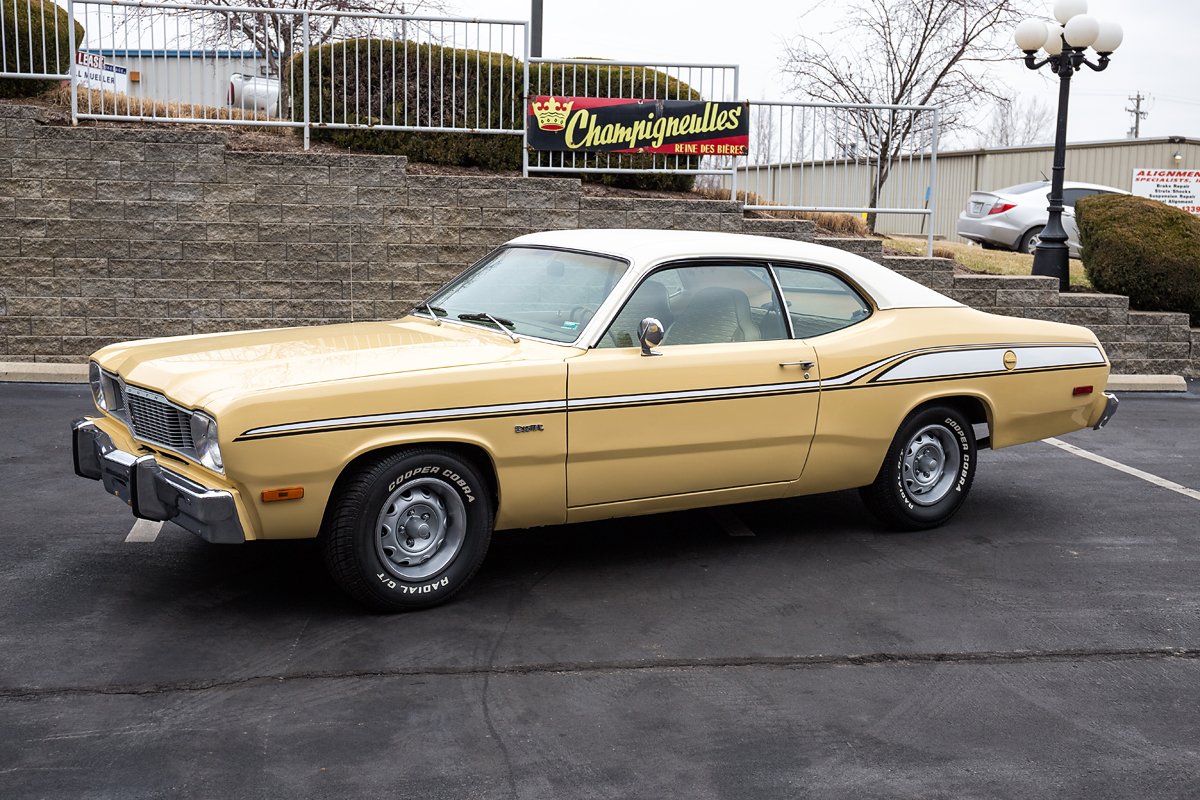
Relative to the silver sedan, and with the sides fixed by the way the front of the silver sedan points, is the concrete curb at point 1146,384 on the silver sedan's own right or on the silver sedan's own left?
on the silver sedan's own right

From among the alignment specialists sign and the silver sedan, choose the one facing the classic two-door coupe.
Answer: the alignment specialists sign

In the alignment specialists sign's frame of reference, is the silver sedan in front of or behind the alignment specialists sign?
in front

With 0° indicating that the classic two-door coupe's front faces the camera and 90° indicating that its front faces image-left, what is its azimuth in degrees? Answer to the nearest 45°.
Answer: approximately 45°

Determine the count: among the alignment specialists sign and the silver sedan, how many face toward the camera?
1

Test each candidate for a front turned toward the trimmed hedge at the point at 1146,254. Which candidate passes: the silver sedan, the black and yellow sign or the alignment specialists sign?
the alignment specialists sign

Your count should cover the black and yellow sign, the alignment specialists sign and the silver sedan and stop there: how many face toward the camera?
2

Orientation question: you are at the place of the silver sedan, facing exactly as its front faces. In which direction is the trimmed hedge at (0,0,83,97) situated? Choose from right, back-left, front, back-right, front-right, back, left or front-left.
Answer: back

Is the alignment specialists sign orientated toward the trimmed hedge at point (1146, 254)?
yes

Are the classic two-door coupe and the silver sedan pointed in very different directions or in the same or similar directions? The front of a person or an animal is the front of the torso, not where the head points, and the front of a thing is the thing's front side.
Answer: very different directions

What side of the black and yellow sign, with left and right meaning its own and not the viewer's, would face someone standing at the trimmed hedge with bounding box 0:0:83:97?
right
